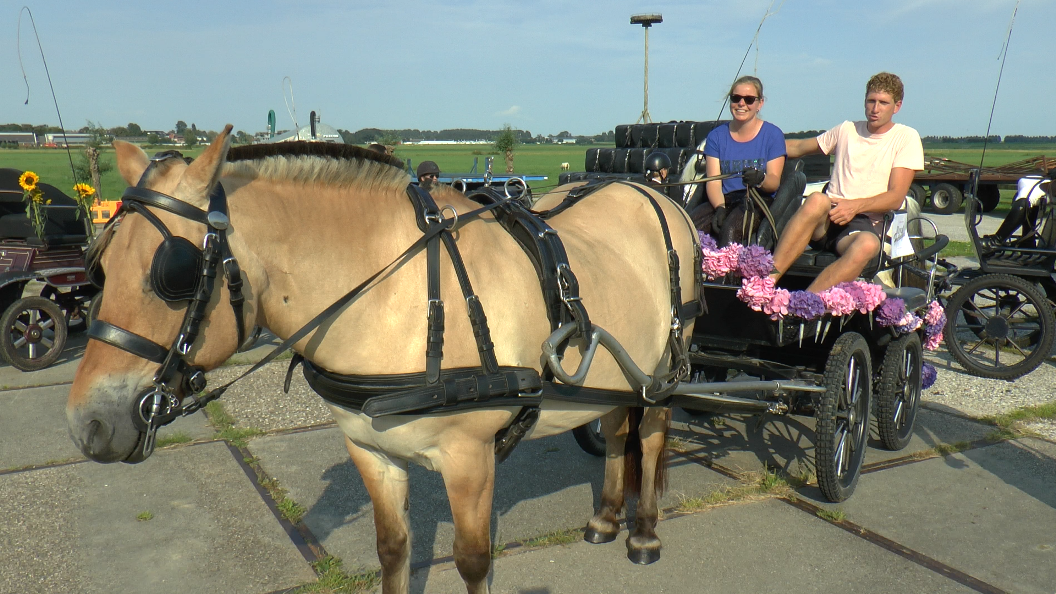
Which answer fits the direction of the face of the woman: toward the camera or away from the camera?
toward the camera

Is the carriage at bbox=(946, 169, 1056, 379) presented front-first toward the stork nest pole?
no

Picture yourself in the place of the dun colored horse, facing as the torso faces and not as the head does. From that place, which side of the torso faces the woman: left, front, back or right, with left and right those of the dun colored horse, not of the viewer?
back

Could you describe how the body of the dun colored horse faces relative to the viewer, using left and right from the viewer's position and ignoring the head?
facing the viewer and to the left of the viewer

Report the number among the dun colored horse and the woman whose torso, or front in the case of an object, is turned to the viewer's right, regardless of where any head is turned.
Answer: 0

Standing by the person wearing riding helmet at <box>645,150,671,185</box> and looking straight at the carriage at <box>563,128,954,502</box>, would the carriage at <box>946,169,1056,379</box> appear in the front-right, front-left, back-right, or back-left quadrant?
front-left

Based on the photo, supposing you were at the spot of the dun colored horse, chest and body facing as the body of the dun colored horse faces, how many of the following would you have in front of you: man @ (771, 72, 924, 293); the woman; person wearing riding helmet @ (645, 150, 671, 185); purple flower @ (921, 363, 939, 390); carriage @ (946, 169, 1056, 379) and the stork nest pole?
0

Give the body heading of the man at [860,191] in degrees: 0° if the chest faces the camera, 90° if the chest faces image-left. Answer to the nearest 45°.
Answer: approximately 45°

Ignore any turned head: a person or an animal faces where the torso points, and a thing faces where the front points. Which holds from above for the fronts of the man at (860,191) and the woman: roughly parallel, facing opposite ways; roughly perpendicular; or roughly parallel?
roughly parallel

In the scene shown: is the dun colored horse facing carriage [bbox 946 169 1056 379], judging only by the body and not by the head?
no
